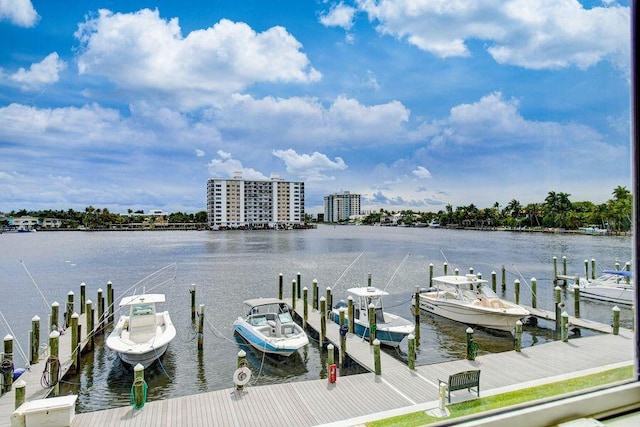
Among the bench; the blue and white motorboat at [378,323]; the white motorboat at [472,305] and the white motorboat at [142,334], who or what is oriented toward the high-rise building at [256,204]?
the bench

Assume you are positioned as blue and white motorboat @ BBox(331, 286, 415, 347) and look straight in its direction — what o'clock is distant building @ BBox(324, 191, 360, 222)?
The distant building is roughly at 7 o'clock from the blue and white motorboat.

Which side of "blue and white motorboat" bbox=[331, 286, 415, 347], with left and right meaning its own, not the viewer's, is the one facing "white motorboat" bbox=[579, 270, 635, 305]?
left

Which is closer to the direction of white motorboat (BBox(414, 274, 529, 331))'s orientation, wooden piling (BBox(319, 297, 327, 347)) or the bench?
the bench

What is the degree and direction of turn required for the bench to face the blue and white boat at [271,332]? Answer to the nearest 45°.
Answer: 0° — it already faces it

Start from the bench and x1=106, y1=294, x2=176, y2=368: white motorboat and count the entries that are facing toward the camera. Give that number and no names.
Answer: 1

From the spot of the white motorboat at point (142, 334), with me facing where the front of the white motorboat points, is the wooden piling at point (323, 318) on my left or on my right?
on my left

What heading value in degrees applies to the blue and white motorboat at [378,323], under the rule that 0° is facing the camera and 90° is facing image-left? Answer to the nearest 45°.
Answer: approximately 315°

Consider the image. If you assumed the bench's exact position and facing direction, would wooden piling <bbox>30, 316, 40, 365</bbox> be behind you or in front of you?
in front

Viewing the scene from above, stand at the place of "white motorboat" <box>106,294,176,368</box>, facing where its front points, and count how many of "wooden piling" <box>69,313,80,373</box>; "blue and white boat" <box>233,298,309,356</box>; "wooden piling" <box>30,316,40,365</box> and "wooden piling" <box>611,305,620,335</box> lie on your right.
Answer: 2

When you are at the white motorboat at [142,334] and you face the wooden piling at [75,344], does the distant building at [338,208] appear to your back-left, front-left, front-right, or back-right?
back-right

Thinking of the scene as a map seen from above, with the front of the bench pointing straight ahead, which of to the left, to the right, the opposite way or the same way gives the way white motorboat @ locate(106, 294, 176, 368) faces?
the opposite way

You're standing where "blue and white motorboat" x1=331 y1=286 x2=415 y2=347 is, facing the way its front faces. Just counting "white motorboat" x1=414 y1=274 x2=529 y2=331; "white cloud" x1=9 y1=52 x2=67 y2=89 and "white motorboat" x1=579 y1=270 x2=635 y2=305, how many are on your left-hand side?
2
